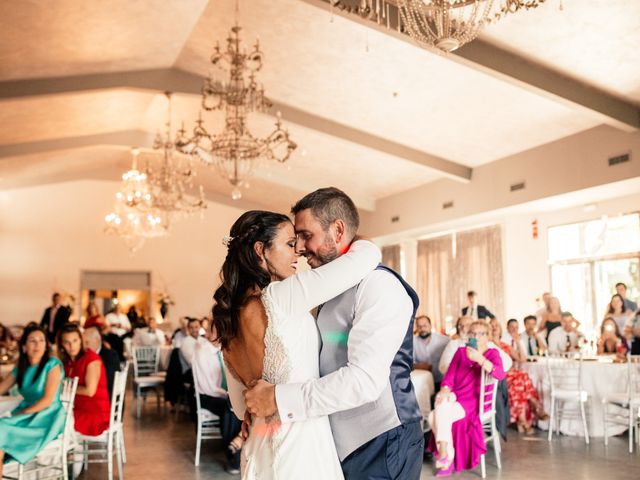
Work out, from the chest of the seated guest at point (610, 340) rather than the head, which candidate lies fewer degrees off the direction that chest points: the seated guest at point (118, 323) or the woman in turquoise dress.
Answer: the woman in turquoise dress

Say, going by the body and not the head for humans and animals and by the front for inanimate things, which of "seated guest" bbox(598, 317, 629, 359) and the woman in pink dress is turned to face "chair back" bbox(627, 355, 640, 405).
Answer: the seated guest

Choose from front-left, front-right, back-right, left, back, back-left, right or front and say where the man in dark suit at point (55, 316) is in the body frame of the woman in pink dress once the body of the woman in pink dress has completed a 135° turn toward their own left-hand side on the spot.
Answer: back-left

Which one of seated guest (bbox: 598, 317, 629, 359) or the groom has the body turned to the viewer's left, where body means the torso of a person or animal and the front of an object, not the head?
the groom

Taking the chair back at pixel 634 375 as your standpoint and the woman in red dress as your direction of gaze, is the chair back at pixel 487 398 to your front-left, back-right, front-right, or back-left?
front-left

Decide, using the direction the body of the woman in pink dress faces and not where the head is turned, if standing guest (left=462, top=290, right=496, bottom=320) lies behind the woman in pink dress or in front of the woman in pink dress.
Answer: behind

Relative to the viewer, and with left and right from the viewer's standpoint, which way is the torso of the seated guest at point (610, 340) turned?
facing the viewer

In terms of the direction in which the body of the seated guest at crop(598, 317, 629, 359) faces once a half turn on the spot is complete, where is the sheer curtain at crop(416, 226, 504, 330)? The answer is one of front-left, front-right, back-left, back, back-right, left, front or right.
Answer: front-left

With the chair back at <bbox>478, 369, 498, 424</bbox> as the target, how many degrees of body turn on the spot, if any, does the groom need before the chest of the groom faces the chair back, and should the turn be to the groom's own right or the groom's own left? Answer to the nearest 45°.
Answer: approximately 90° to the groom's own right

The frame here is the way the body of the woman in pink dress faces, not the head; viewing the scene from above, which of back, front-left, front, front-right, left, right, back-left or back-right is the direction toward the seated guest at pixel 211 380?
front-right

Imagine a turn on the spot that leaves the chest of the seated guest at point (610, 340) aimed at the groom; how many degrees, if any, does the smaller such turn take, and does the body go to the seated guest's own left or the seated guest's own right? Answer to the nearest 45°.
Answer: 0° — they already face them

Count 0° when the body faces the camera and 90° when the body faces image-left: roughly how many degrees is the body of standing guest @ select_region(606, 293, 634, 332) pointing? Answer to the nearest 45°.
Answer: approximately 45°

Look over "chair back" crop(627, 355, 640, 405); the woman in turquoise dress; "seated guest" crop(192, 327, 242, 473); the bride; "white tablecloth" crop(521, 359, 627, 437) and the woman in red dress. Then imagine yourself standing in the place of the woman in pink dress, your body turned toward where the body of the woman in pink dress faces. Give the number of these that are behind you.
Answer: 2

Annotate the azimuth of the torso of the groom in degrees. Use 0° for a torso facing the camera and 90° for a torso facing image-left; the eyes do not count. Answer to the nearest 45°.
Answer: approximately 90°

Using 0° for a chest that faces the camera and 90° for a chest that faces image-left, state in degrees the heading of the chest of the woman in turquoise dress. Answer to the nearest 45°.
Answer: approximately 45°

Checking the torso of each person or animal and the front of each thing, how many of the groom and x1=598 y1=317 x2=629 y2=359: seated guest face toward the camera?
1

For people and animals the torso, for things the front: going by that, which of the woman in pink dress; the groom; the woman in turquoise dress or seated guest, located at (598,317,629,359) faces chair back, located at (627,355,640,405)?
the seated guest

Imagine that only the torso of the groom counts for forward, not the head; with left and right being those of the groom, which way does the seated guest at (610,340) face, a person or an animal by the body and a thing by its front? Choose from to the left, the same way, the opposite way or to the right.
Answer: to the left
